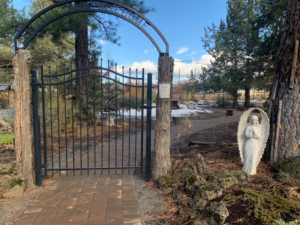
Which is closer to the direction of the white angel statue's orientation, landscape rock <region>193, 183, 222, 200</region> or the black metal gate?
the landscape rock

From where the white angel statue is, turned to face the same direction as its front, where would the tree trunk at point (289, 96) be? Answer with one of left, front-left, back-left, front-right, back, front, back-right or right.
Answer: back-left

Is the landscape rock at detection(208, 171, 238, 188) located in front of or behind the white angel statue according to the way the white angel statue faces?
in front

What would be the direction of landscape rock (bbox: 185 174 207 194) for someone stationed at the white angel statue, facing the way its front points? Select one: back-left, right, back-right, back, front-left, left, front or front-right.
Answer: front-right

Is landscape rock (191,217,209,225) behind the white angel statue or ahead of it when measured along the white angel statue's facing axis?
ahead

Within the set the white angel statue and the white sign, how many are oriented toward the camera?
2

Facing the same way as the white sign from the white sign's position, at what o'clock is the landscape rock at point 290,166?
The landscape rock is roughly at 9 o'clock from the white sign.

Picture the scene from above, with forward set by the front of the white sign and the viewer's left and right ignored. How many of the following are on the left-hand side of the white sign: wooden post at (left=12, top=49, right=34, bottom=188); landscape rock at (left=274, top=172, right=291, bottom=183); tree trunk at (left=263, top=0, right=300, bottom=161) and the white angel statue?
3

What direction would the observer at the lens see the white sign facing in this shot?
facing the viewer

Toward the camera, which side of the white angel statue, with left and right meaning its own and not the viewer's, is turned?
front

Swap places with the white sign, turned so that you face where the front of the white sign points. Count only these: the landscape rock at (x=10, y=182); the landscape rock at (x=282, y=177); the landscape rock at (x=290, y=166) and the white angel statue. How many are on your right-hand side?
1

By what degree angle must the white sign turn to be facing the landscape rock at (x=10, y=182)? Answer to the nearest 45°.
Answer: approximately 90° to its right
